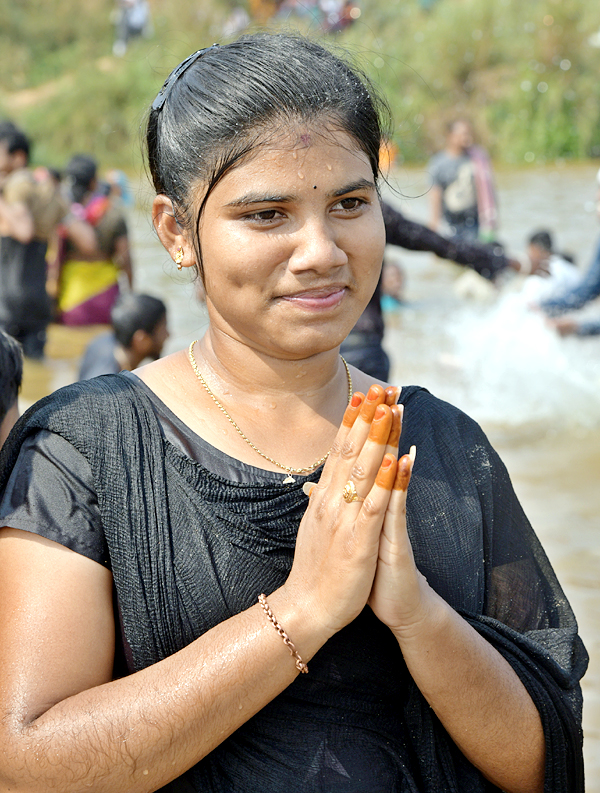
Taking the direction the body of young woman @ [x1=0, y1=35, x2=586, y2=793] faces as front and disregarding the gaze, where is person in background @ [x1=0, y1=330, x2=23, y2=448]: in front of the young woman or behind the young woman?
behind

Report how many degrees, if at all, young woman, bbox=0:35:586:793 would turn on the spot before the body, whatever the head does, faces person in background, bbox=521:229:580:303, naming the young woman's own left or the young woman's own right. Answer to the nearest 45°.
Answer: approximately 135° to the young woman's own left

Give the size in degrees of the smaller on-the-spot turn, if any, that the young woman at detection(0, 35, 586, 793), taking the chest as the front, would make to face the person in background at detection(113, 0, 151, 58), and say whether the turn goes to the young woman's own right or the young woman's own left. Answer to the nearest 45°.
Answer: approximately 135° to the young woman's own left

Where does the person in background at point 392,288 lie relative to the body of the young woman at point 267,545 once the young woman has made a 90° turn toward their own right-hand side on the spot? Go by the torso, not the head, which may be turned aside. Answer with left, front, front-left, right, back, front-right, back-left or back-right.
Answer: back-right

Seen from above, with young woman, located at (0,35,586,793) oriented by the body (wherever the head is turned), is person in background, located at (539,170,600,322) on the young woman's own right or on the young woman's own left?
on the young woman's own left

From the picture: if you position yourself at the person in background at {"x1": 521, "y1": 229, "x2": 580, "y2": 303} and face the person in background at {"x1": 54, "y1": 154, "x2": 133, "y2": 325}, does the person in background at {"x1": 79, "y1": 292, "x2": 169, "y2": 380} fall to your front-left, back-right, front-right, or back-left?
front-left

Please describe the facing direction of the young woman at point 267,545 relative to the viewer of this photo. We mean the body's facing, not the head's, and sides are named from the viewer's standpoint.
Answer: facing the viewer and to the right of the viewer

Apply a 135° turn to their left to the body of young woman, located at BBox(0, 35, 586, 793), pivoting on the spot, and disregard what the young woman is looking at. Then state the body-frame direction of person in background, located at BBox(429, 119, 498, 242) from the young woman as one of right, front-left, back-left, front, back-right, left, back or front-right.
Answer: front
